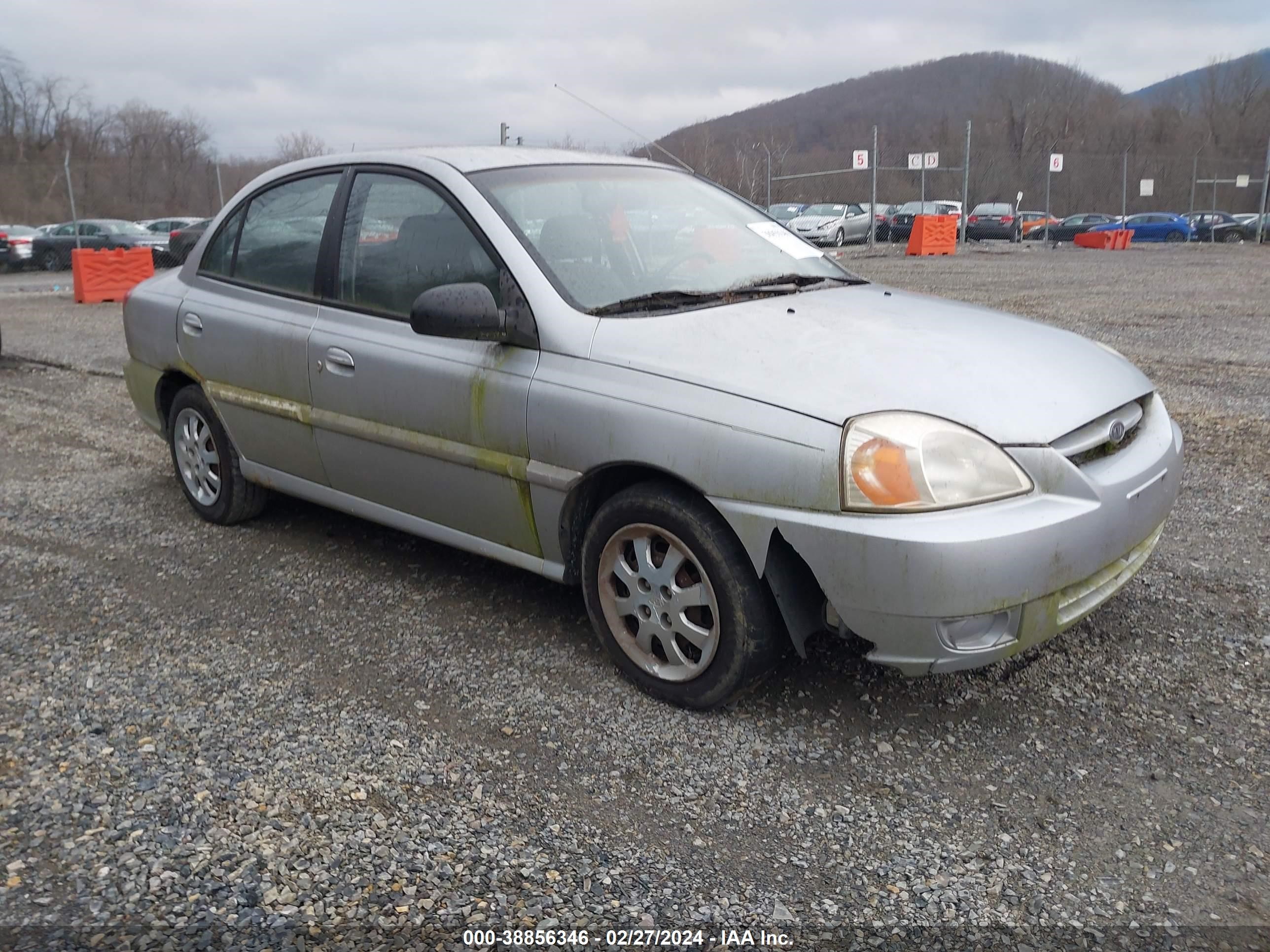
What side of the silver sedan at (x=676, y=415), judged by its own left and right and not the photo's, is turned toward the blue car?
left

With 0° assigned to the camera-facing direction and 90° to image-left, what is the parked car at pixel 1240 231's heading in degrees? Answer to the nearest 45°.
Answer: approximately 90°

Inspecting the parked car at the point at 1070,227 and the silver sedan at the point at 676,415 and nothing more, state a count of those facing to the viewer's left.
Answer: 1

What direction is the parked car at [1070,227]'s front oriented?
to the viewer's left

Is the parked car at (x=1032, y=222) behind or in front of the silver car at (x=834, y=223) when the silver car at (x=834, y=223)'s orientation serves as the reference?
behind

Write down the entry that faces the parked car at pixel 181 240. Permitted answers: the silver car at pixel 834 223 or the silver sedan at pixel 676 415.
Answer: the silver car

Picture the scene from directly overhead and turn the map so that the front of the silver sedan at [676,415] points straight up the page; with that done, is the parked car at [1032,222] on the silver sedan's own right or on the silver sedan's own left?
on the silver sedan's own left

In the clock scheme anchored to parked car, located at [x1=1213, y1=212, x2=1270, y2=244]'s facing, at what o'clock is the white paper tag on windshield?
The white paper tag on windshield is roughly at 9 o'clock from the parked car.

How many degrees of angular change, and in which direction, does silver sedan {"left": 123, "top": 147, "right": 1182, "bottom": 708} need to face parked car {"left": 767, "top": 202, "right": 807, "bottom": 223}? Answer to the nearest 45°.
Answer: approximately 135° to its left

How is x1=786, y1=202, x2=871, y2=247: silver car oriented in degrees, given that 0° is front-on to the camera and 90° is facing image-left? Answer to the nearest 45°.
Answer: approximately 45°

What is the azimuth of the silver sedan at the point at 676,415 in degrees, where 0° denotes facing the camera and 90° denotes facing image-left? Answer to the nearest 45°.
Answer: approximately 315°

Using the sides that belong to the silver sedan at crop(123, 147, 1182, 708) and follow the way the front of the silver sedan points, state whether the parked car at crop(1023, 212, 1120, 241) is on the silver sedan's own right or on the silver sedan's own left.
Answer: on the silver sedan's own left

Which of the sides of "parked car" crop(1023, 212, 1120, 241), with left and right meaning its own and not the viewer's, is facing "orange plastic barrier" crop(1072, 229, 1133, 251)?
left
